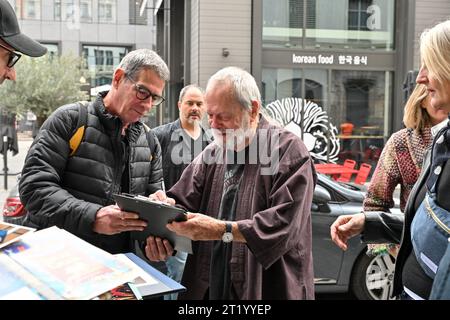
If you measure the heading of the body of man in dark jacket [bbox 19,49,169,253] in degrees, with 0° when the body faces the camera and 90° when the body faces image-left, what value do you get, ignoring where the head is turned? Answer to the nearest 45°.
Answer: approximately 315°

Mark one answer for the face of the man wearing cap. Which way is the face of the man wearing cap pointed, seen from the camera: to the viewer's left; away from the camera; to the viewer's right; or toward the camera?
to the viewer's right

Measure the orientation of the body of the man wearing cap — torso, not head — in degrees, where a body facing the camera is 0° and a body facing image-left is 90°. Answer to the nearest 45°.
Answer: approximately 270°

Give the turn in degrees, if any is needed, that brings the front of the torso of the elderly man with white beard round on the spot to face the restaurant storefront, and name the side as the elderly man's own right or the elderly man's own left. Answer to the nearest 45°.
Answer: approximately 135° to the elderly man's own right

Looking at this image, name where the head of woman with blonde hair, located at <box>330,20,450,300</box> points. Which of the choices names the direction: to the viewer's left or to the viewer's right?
to the viewer's left
